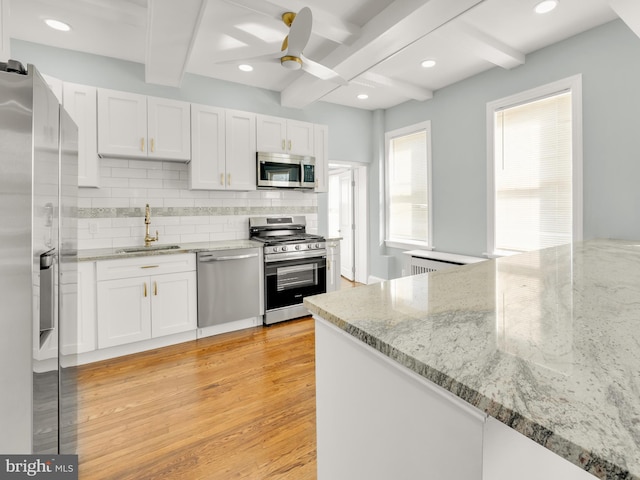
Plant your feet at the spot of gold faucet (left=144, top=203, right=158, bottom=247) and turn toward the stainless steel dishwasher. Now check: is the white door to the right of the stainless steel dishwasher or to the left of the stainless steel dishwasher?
left

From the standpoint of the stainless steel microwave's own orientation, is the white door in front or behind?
behind

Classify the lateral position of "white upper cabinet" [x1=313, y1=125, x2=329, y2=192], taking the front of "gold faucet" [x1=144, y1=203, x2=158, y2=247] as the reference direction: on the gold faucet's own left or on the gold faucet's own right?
on the gold faucet's own left

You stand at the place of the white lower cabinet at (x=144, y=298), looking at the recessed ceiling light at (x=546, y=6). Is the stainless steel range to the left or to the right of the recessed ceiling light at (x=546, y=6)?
left

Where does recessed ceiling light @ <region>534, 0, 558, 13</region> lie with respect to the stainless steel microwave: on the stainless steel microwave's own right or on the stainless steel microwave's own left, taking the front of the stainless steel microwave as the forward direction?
on the stainless steel microwave's own left

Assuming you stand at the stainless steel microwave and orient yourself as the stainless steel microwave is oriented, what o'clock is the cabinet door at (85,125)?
The cabinet door is roughly at 2 o'clock from the stainless steel microwave.

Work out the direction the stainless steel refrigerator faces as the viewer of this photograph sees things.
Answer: facing to the right of the viewer

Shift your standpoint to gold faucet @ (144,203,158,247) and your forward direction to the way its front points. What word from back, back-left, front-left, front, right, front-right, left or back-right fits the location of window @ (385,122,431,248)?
left

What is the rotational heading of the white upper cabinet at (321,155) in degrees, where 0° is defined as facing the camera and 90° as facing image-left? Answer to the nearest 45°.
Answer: approximately 315°
